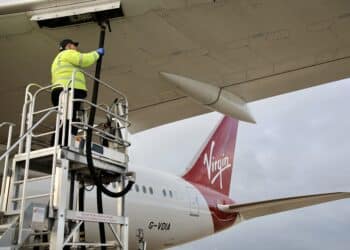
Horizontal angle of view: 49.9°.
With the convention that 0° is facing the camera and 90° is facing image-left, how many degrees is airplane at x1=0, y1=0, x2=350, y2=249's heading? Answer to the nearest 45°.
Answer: approximately 45°

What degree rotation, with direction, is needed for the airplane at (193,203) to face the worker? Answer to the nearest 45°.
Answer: approximately 45° to its left

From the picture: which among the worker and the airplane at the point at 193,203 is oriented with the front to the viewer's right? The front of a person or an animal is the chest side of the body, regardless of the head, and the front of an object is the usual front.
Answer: the worker

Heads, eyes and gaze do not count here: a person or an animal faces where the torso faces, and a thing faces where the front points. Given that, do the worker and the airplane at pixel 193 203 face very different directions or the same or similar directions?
very different directions

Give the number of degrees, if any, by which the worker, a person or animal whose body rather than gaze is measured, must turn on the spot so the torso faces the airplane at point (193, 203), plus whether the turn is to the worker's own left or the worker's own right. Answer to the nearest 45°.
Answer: approximately 45° to the worker's own left

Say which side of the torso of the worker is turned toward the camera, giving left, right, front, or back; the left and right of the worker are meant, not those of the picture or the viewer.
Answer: right
